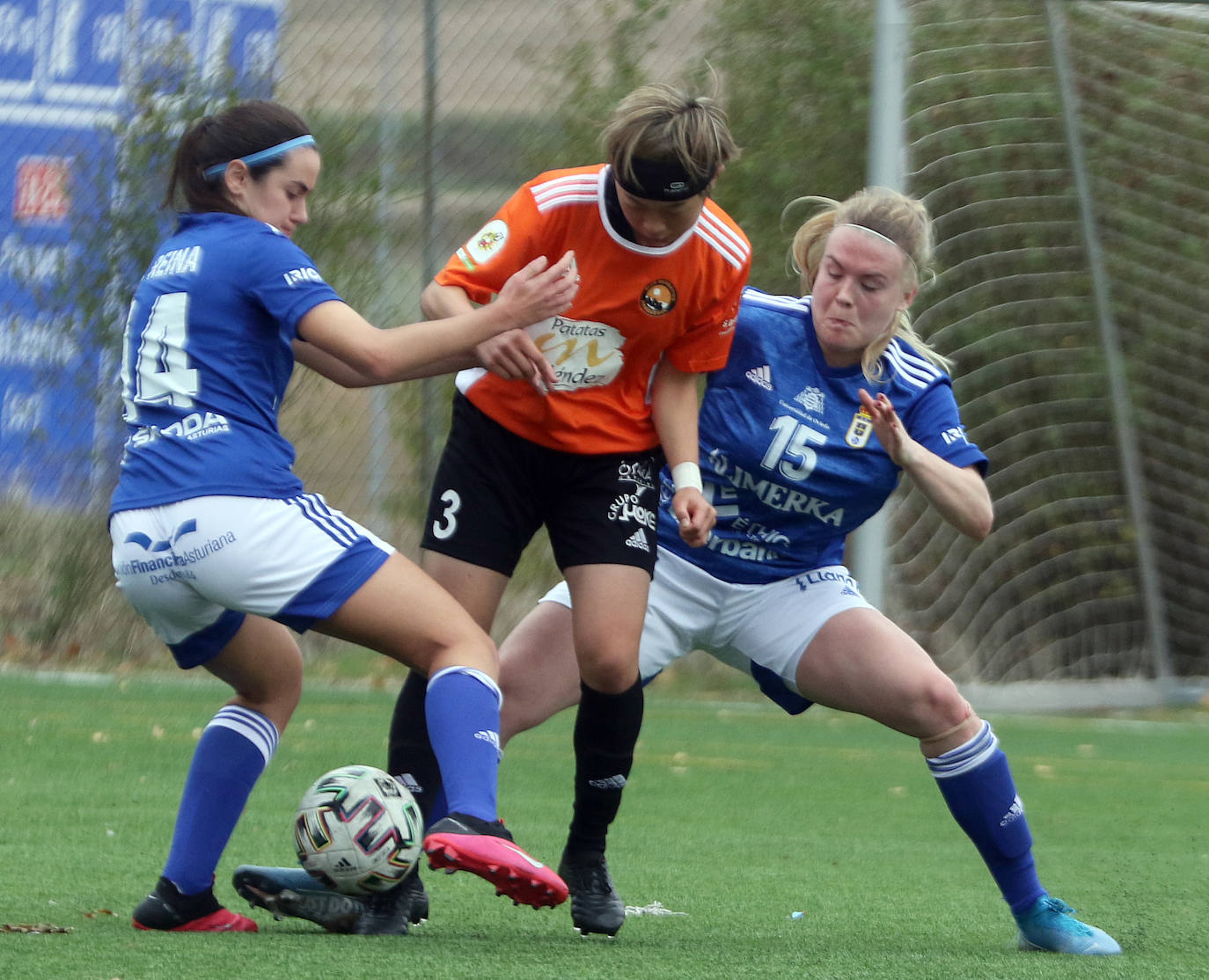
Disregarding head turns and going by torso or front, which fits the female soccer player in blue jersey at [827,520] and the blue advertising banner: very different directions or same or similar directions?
same or similar directions

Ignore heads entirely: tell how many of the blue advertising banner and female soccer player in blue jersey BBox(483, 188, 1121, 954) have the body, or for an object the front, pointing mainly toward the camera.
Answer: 2

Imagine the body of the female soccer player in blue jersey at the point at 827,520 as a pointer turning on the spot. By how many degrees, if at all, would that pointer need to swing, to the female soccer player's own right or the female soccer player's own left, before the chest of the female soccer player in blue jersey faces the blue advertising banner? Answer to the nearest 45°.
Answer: approximately 135° to the female soccer player's own right

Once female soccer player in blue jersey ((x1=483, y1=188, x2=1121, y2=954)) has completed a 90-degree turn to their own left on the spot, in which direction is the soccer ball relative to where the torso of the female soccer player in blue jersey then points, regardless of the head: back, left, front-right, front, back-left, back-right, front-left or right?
back-right

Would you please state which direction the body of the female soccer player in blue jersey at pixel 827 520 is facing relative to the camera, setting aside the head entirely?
toward the camera

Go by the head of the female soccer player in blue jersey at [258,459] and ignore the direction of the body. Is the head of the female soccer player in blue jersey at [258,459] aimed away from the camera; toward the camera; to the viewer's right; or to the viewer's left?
to the viewer's right

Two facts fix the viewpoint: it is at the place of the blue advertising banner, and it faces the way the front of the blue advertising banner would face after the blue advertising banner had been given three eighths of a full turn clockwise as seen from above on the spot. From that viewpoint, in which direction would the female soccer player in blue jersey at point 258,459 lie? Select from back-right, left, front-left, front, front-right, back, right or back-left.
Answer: back-left

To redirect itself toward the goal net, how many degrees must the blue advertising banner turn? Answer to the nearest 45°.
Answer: approximately 90° to its left

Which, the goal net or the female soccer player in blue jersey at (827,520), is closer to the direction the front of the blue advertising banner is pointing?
the female soccer player in blue jersey

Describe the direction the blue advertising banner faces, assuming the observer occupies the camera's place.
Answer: facing the viewer

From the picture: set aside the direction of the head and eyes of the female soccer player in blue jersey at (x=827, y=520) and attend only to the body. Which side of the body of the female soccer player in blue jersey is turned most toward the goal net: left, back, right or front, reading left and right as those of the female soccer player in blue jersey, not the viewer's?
back

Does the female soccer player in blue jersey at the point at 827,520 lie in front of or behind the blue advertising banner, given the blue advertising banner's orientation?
in front

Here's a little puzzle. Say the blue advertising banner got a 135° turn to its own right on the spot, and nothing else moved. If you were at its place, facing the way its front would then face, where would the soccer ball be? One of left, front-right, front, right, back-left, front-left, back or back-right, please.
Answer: back-left
